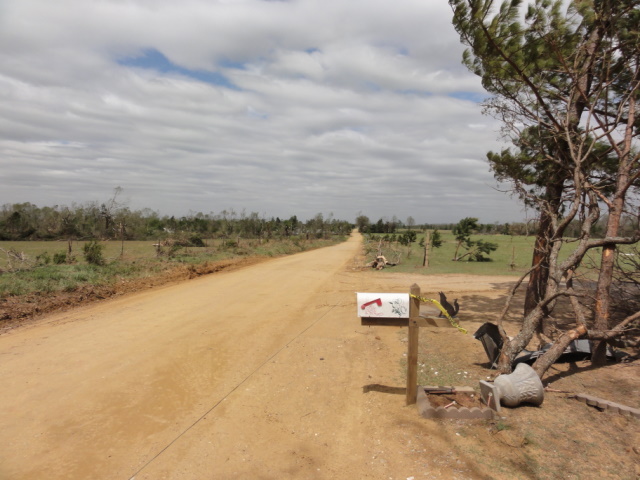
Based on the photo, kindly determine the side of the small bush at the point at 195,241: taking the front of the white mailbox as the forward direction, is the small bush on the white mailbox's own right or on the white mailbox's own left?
on the white mailbox's own right

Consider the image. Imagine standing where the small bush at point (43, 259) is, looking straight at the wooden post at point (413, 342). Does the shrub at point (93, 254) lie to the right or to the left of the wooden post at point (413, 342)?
left

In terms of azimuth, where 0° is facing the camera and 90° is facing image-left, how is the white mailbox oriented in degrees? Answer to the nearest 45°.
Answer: approximately 90°

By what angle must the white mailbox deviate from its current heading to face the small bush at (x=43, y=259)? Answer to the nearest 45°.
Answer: approximately 45° to its right

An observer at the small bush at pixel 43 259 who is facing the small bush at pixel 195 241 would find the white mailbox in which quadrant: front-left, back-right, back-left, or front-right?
back-right

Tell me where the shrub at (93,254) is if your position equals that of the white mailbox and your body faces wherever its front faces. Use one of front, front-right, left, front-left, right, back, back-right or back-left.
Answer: front-right
